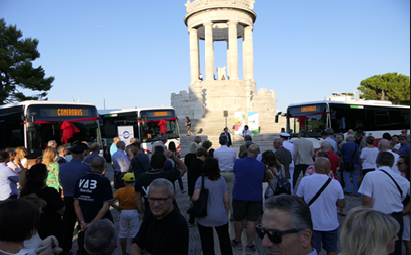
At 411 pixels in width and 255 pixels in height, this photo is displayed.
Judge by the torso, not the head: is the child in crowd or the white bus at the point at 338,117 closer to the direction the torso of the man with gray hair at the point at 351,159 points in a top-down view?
the white bus

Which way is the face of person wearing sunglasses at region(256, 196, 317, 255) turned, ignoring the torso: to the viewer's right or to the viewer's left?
to the viewer's left

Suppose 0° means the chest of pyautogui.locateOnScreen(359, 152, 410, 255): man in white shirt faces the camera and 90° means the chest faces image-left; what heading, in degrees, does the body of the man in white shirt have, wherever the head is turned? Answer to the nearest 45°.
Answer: approximately 180°

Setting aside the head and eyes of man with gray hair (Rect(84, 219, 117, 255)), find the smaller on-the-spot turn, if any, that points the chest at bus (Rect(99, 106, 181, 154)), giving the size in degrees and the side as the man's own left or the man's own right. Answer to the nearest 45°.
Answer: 0° — they already face it

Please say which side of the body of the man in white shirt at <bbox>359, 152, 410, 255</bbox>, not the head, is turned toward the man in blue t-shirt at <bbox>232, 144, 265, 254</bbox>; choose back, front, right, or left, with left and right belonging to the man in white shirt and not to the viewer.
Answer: left

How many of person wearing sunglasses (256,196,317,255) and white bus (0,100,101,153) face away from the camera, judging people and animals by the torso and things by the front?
0

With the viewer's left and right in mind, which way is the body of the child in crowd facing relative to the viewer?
facing away from the viewer

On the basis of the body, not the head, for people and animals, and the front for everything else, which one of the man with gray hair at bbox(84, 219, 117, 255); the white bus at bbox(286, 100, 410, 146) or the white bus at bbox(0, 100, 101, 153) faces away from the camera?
the man with gray hair

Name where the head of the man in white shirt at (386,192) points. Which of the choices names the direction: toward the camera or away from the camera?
away from the camera

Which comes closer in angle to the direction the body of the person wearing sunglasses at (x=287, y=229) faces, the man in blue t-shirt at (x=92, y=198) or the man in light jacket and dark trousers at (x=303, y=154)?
the man in blue t-shirt

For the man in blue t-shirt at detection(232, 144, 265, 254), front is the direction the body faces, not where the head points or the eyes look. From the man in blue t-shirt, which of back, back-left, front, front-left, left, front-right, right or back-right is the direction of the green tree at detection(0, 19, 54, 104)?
front-left

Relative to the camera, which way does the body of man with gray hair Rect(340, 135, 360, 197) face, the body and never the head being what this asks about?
away from the camera

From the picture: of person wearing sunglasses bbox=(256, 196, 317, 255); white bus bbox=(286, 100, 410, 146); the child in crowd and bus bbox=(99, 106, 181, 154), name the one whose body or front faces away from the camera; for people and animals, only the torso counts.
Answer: the child in crowd

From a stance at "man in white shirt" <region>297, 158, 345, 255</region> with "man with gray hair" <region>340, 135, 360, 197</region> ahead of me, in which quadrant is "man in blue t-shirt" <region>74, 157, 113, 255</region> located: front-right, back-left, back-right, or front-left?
back-left

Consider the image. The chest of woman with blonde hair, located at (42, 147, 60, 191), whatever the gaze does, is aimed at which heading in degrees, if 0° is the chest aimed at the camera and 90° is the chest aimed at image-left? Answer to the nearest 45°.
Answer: approximately 225°

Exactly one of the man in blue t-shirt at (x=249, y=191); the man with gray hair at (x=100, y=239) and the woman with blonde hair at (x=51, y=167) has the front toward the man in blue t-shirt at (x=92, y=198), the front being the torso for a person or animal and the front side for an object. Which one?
the man with gray hair

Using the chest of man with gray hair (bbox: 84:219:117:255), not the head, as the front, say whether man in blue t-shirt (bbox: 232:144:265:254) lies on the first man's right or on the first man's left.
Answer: on the first man's right
